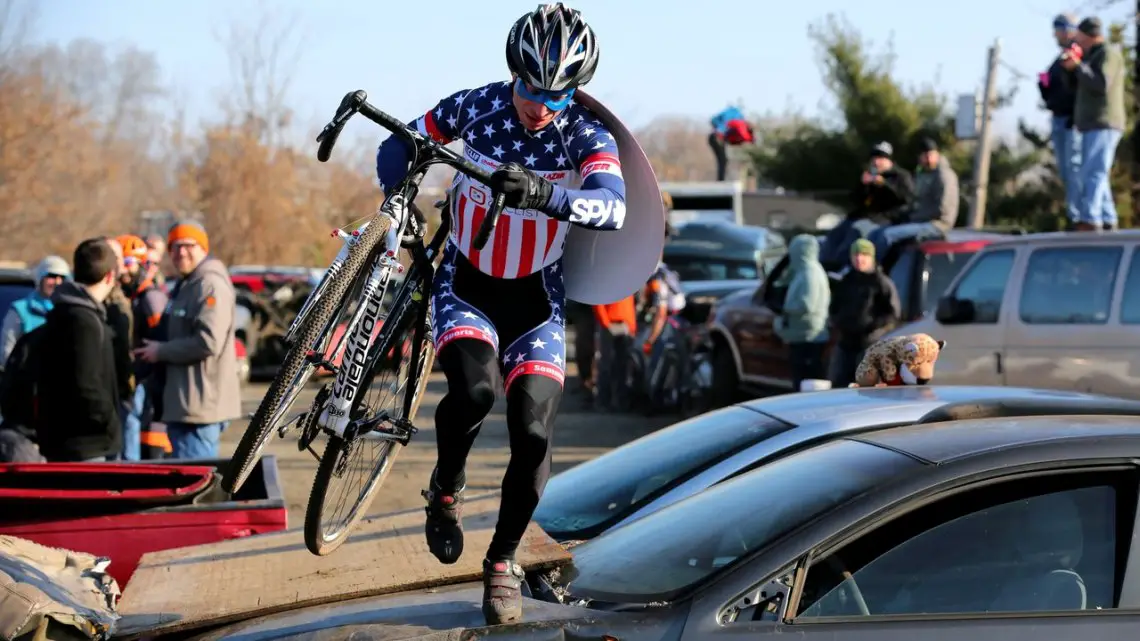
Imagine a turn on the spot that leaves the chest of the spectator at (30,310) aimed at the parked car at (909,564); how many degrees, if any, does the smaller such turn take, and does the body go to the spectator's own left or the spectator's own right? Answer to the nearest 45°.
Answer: approximately 45° to the spectator's own right

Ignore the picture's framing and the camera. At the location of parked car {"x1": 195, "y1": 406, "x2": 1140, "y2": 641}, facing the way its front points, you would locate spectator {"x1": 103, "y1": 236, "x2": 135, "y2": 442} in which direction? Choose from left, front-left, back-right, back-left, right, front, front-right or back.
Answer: front-right

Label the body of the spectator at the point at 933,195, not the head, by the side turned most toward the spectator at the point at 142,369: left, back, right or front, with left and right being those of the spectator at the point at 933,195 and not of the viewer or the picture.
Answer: front

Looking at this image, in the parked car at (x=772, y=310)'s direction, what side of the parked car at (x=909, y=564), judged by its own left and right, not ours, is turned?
right

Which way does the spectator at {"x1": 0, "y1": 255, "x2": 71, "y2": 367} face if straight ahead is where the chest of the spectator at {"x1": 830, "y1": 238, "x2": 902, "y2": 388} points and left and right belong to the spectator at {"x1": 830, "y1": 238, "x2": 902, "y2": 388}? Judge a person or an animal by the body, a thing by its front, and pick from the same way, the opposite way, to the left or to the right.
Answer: to the left

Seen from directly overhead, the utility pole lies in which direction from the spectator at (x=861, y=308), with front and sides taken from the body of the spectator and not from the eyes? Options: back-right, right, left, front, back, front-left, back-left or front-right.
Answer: back

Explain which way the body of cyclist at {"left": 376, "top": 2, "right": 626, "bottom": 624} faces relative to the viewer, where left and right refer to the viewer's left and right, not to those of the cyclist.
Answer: facing the viewer

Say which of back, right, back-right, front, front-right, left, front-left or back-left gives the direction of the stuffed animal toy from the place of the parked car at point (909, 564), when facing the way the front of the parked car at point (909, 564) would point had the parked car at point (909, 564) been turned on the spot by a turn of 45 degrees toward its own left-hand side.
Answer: back-right

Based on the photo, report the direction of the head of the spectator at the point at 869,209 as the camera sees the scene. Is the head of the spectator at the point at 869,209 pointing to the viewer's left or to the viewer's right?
to the viewer's left

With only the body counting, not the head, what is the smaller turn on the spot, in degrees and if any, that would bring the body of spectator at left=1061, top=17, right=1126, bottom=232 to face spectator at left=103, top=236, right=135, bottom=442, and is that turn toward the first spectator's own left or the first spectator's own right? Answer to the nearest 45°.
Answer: approximately 45° to the first spectator's own left

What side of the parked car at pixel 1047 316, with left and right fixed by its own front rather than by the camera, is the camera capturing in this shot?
left

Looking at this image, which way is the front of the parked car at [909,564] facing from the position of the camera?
facing to the left of the viewer
